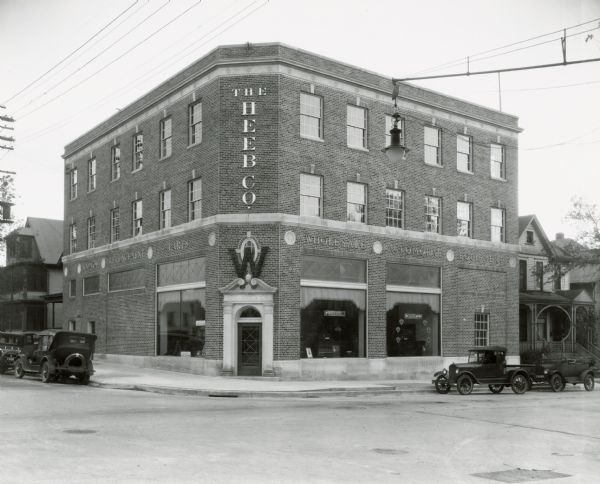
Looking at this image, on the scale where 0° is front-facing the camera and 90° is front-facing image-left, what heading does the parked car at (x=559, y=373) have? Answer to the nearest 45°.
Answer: approximately 45°

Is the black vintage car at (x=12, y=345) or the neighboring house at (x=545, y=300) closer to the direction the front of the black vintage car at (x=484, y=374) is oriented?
the black vintage car

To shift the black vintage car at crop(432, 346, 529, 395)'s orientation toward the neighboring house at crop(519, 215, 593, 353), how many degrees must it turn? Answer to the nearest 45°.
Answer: approximately 135° to its right

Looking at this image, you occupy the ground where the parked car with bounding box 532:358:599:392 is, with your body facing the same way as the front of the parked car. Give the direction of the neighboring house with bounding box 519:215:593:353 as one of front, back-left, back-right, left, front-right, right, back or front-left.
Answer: back-right

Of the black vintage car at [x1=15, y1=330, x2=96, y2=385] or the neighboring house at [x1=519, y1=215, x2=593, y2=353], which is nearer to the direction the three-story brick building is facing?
the black vintage car

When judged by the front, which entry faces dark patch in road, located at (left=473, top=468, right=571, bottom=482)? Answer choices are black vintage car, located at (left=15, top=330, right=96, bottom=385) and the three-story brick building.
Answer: the three-story brick building

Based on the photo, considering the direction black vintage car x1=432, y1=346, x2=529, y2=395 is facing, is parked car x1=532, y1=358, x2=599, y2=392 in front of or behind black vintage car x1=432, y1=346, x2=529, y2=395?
behind

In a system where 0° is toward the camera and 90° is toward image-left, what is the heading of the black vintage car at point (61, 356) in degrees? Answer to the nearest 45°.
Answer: approximately 135°

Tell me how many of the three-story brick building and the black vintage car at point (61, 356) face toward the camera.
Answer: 1

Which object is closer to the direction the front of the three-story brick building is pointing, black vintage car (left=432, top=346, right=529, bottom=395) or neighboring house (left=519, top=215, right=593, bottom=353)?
the black vintage car
